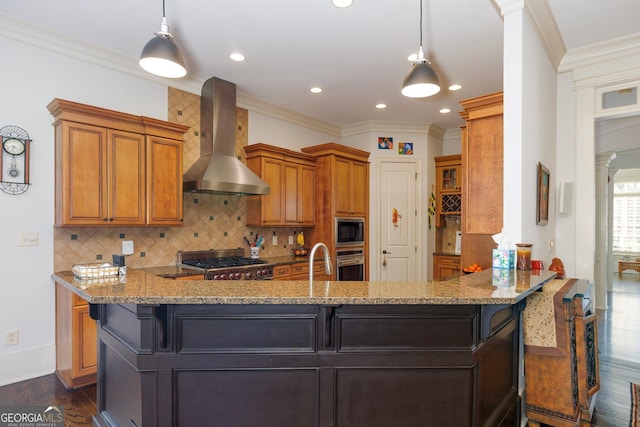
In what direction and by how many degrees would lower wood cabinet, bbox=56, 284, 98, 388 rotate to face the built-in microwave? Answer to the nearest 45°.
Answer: approximately 45° to its left

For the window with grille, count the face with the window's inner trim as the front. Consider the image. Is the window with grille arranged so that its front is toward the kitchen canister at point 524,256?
yes

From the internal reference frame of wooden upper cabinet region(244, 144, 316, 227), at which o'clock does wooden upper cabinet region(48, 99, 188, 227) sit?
wooden upper cabinet region(48, 99, 188, 227) is roughly at 3 o'clock from wooden upper cabinet region(244, 144, 316, 227).

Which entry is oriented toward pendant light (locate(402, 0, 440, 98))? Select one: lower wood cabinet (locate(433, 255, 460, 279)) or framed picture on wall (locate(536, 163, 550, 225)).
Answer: the lower wood cabinet

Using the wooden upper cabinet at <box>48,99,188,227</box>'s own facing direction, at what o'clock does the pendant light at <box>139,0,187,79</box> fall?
The pendant light is roughly at 1 o'clock from the wooden upper cabinet.

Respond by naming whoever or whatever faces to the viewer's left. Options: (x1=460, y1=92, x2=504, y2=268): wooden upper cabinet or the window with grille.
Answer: the wooden upper cabinet

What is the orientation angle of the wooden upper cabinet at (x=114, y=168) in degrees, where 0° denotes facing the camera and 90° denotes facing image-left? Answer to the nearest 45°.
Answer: approximately 315°
